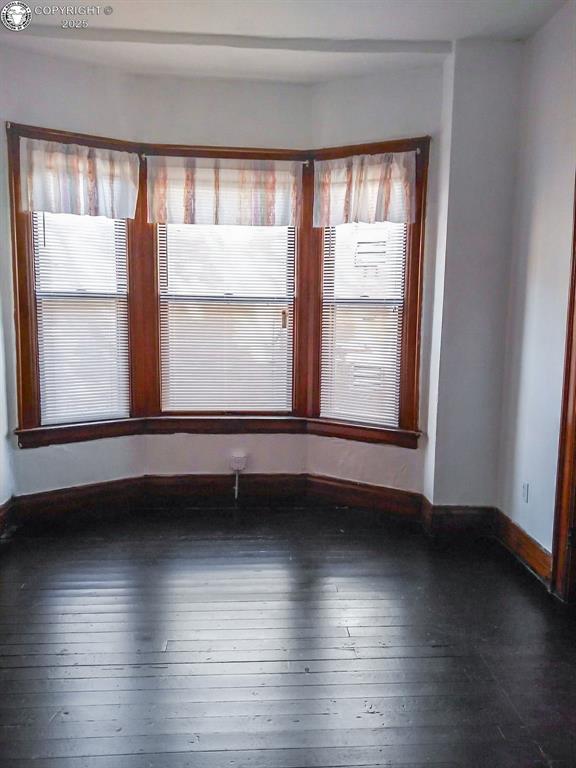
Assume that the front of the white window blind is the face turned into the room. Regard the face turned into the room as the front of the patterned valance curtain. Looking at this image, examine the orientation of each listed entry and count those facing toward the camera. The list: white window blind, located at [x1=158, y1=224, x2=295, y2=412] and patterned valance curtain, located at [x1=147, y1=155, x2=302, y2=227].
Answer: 2

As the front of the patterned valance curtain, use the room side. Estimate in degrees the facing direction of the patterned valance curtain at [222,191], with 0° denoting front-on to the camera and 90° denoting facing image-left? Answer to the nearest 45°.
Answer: approximately 0°

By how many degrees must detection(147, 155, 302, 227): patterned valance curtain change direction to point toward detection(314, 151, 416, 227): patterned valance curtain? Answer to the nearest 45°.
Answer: approximately 90° to its left

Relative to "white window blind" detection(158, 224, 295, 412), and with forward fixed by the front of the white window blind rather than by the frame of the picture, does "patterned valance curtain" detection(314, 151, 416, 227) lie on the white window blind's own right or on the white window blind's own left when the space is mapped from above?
on the white window blind's own left

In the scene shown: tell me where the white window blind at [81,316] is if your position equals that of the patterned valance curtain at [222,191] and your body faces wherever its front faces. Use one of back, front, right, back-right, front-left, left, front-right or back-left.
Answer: right

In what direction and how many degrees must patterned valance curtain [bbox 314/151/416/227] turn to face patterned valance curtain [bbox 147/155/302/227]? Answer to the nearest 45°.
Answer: approximately 45° to its right

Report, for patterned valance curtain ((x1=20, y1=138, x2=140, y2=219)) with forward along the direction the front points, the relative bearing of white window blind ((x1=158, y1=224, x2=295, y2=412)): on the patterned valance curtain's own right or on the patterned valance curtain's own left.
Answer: on the patterned valance curtain's own left

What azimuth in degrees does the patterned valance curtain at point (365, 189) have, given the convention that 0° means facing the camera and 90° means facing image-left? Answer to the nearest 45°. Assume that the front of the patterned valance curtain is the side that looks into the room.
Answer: approximately 45°

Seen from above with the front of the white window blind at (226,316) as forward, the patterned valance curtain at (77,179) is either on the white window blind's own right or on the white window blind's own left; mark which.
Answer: on the white window blind's own right

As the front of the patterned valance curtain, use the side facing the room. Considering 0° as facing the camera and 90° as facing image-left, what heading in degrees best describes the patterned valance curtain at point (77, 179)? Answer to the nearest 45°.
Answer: approximately 315°

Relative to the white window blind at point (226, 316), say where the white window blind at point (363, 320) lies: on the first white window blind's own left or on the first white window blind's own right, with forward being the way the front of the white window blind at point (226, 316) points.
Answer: on the first white window blind's own left

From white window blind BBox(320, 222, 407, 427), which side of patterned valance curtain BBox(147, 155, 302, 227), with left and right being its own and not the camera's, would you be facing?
left

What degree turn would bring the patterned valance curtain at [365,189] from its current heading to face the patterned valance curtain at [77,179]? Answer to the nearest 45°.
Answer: approximately 45° to its right
